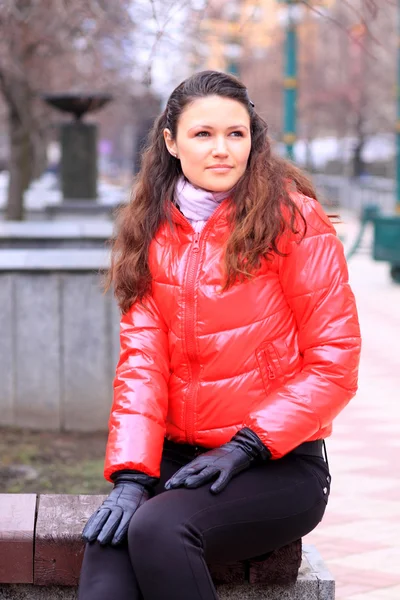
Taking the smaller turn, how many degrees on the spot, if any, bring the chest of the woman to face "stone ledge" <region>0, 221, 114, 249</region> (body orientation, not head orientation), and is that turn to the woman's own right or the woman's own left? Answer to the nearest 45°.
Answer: approximately 135° to the woman's own right

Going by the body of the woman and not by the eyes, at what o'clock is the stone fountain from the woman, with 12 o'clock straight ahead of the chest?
The stone fountain is roughly at 4 o'clock from the woman.

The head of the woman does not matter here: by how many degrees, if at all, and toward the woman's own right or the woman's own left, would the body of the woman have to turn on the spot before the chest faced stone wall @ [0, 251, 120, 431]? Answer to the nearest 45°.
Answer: approximately 135° to the woman's own right

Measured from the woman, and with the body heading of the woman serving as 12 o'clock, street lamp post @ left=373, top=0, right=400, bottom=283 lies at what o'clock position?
The street lamp post is roughly at 5 o'clock from the woman.

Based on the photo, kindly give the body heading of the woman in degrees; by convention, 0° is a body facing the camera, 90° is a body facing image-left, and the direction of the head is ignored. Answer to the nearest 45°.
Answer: approximately 45°

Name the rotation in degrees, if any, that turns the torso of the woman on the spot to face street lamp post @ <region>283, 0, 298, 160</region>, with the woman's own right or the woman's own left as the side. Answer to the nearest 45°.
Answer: approximately 135° to the woman's own right
